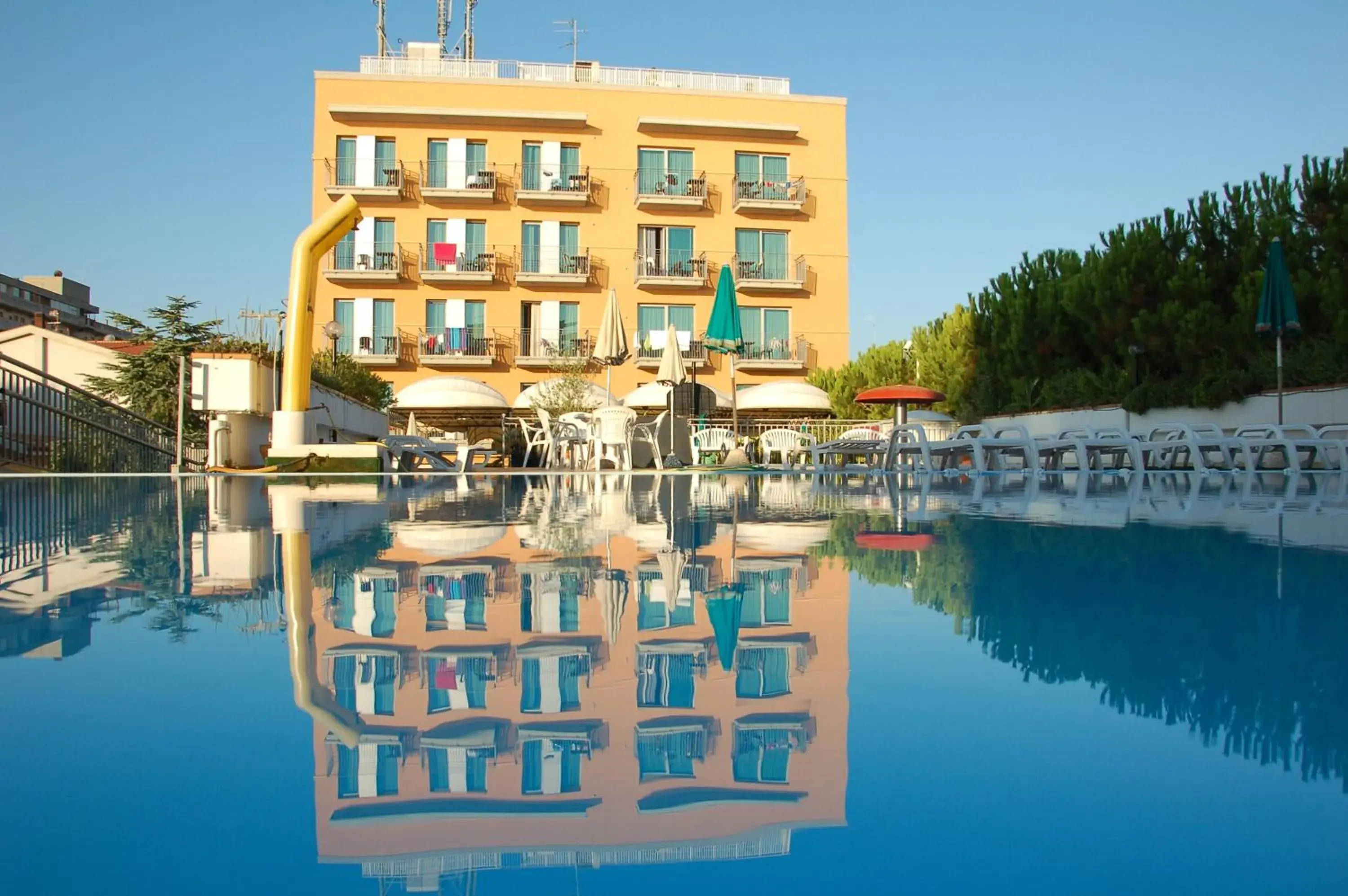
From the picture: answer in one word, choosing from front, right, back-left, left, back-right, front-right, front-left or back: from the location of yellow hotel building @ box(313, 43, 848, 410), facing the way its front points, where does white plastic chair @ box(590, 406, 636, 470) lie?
front

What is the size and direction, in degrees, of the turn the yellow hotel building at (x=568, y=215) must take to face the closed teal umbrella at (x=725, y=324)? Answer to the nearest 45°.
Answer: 0° — it already faces it

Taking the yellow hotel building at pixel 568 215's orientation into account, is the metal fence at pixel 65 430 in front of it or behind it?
in front

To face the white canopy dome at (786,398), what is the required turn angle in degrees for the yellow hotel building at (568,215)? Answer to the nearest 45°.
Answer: approximately 45° to its left

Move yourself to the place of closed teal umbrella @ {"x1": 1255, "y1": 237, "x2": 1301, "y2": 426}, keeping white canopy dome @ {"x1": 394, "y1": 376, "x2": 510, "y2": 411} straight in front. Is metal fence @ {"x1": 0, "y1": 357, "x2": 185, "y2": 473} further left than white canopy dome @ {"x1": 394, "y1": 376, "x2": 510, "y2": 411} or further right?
left

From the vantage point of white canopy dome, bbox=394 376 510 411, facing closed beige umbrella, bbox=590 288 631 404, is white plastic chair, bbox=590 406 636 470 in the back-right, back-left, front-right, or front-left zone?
front-right

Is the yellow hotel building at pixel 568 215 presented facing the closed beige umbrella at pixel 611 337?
yes

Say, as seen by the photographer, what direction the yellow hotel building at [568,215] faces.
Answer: facing the viewer

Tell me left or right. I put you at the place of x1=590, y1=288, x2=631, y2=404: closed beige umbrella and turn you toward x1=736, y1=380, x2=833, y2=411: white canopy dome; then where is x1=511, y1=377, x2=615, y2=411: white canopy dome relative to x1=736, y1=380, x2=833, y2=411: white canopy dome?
left

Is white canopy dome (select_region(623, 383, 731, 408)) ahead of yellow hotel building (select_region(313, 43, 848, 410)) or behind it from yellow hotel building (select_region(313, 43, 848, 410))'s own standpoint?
ahead

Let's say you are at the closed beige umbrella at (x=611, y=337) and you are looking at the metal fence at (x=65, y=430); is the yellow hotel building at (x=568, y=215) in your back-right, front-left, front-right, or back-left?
back-right
